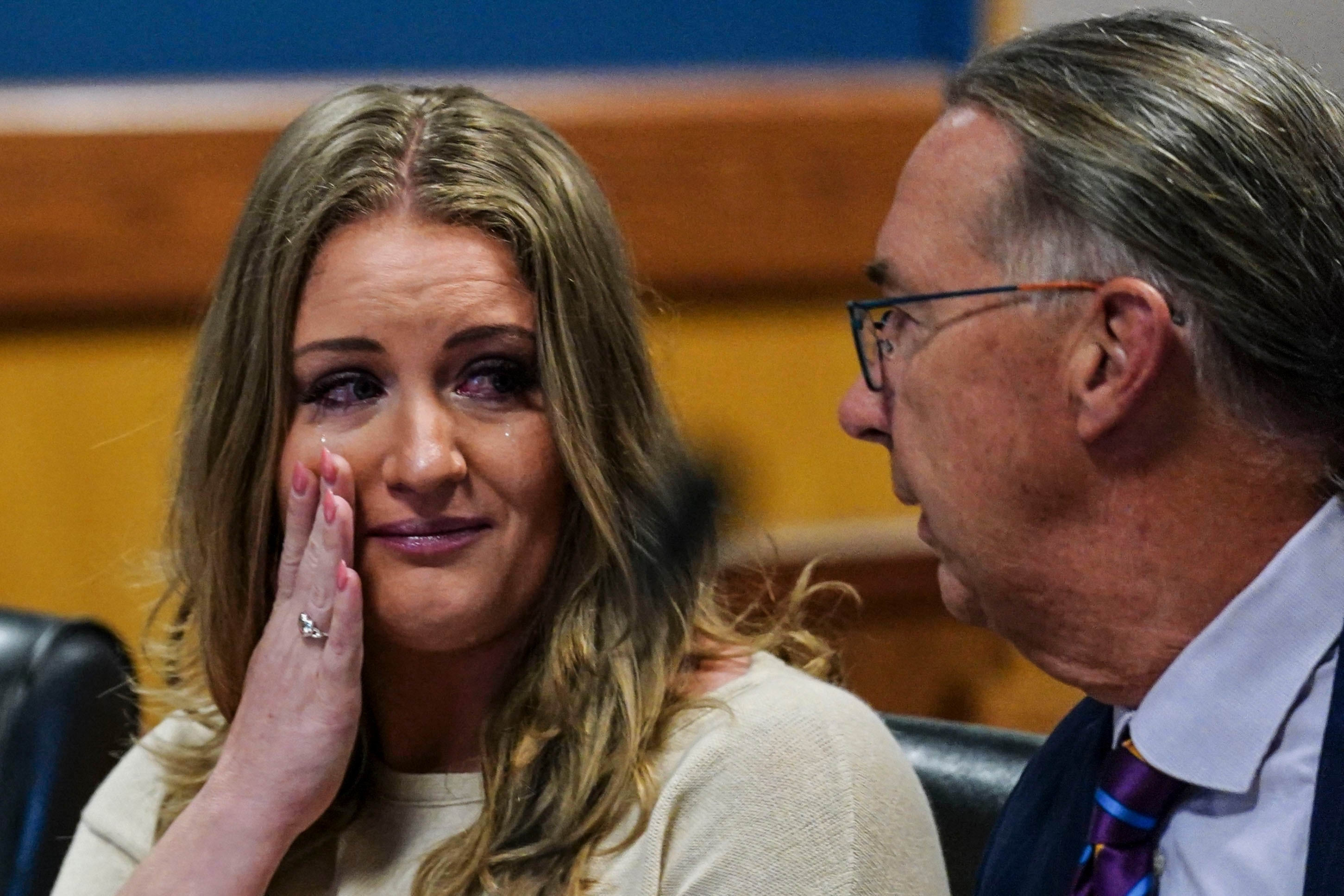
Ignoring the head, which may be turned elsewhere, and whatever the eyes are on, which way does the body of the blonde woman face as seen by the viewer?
toward the camera

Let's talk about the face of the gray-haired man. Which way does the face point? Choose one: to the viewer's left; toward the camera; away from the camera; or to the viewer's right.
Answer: to the viewer's left

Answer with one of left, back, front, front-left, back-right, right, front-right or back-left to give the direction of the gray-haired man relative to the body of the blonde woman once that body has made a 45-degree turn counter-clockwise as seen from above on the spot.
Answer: front
